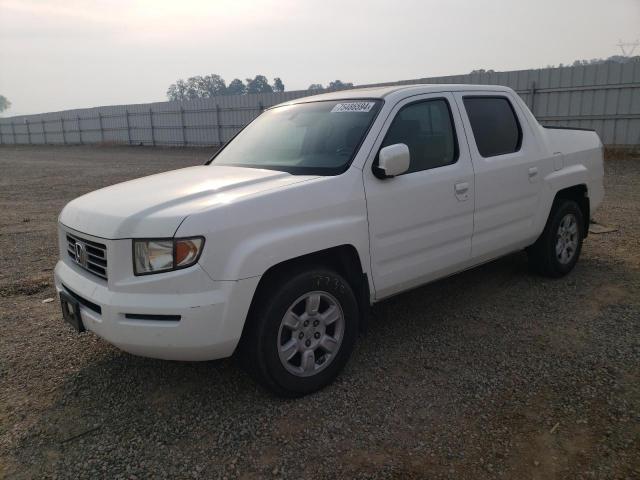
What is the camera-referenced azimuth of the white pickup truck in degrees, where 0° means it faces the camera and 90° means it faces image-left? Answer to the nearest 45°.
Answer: approximately 45°
